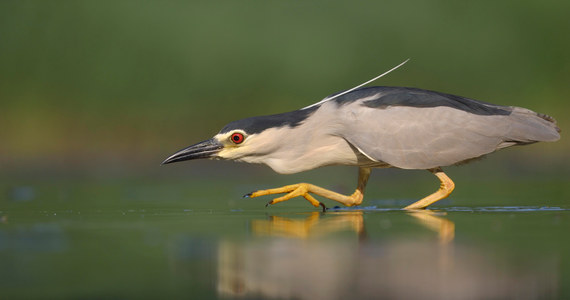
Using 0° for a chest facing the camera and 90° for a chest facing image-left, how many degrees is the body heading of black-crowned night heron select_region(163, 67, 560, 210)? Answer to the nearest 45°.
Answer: approximately 90°
